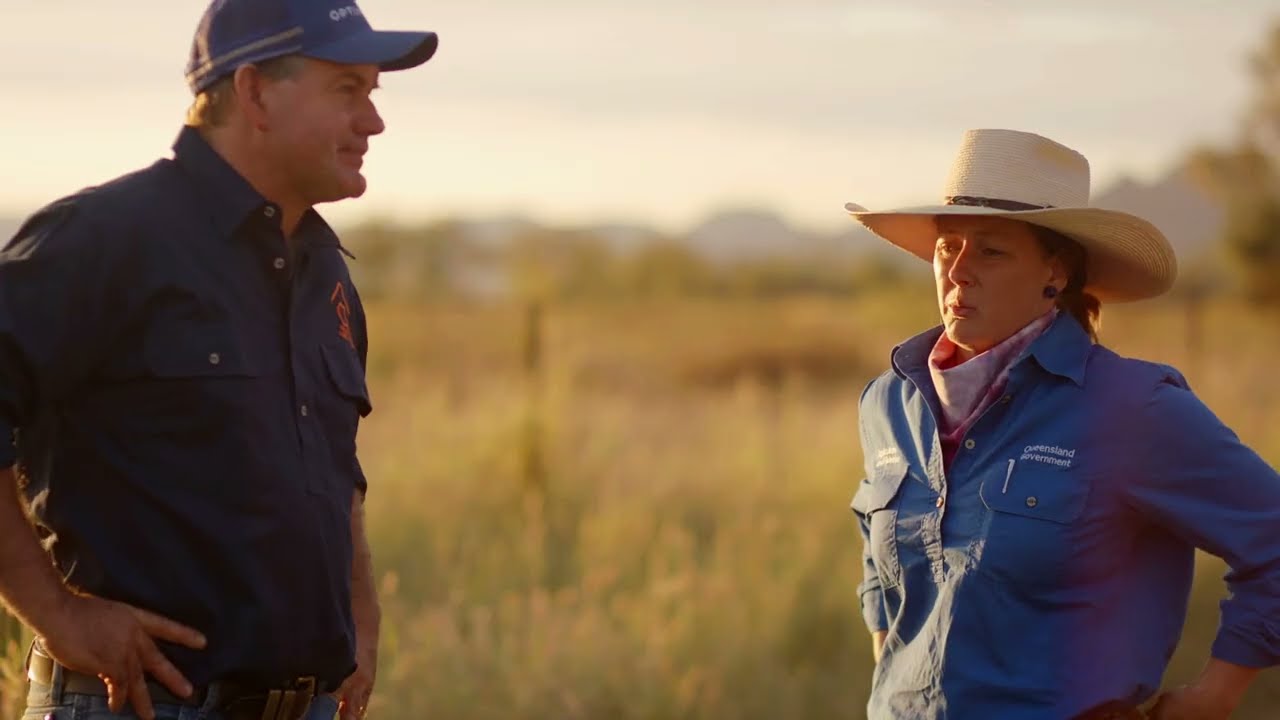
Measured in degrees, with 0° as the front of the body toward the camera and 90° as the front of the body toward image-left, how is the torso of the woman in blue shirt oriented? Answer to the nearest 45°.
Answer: approximately 45°

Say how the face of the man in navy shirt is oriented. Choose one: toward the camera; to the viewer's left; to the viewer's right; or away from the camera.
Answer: to the viewer's right

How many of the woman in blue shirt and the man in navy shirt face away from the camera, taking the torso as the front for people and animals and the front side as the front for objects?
0

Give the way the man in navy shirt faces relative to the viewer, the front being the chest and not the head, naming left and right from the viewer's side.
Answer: facing the viewer and to the right of the viewer

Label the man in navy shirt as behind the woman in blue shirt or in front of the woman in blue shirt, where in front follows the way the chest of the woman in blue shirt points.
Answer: in front

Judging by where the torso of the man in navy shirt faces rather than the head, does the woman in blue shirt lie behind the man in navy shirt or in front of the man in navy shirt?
in front
